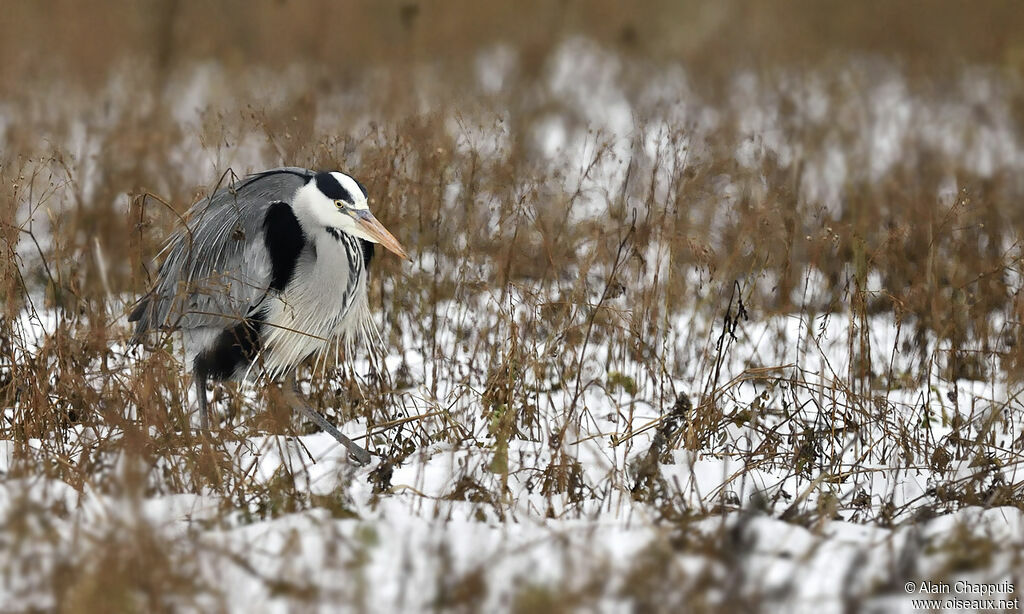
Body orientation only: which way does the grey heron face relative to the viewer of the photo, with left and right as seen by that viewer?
facing the viewer and to the right of the viewer
